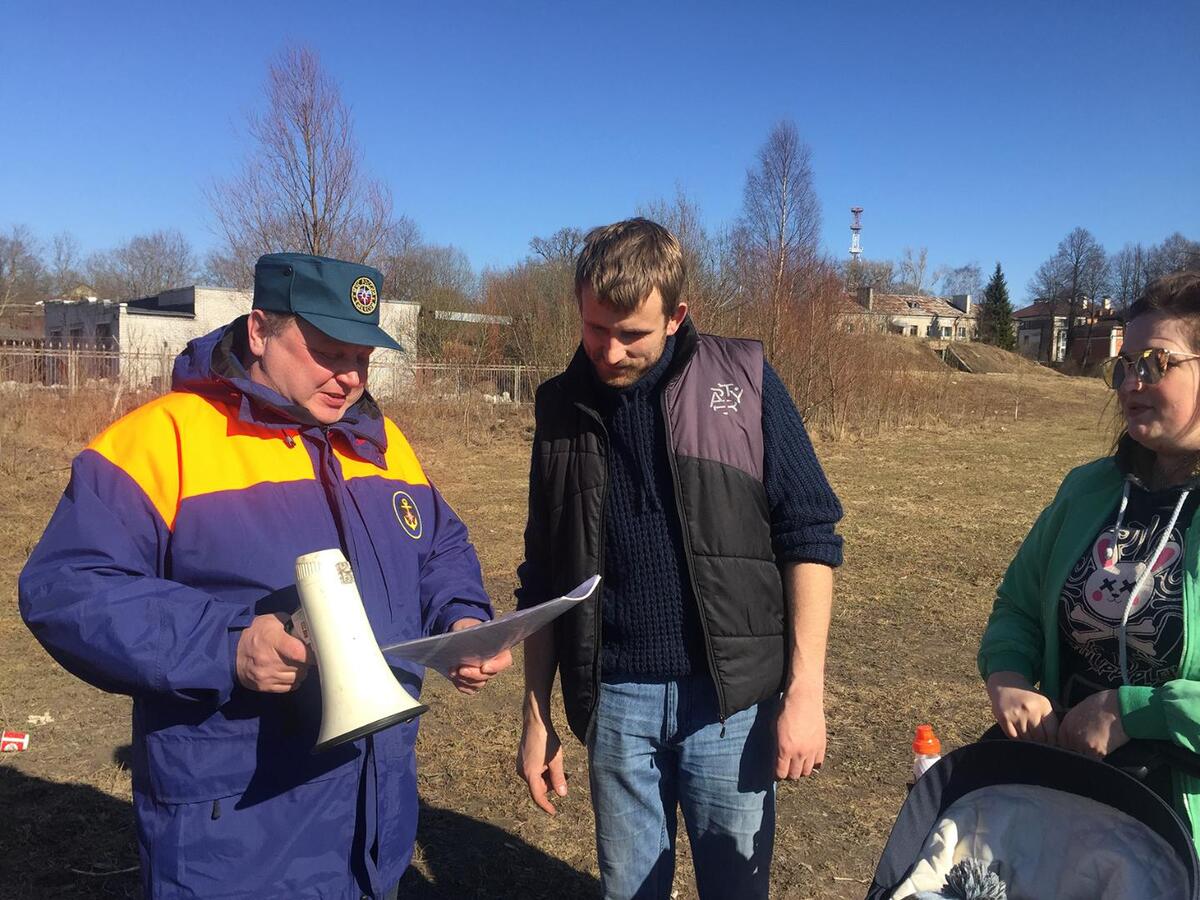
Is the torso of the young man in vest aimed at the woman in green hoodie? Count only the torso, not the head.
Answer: no

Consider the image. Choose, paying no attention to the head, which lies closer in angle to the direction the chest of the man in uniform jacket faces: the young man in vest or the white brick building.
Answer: the young man in vest

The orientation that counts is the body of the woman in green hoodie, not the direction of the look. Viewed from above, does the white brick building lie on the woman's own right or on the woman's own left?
on the woman's own right

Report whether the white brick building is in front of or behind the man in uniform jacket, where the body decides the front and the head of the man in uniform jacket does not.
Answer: behind

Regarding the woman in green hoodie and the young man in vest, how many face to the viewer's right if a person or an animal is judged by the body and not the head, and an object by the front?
0

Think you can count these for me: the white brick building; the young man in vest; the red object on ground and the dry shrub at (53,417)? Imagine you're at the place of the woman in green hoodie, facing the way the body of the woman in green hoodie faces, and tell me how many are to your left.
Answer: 0

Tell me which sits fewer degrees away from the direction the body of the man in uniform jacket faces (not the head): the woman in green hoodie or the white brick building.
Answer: the woman in green hoodie

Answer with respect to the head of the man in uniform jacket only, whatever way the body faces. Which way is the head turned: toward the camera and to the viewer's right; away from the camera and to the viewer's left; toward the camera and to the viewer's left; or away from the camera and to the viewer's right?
toward the camera and to the viewer's right

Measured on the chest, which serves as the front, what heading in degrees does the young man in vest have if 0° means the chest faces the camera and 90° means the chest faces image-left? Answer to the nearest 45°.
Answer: approximately 0°

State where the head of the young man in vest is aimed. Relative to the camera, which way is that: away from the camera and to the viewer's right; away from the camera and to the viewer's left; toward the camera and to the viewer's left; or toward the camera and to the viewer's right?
toward the camera and to the viewer's left

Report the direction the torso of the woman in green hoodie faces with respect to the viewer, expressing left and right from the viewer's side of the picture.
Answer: facing the viewer and to the left of the viewer

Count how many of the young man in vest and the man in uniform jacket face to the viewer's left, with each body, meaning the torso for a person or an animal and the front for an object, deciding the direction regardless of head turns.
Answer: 0
